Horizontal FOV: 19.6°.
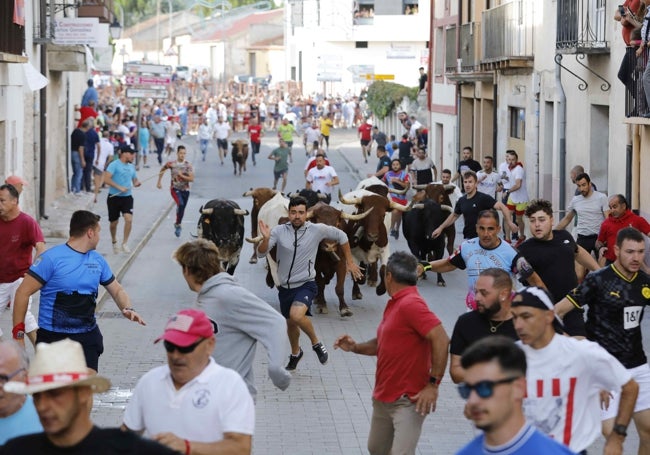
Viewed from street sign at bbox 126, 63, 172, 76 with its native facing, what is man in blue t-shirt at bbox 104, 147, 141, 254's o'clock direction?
The man in blue t-shirt is roughly at 12 o'clock from the street sign.

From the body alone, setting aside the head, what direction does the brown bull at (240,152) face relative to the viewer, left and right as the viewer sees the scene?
facing the viewer

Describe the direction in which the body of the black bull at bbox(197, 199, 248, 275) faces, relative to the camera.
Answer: toward the camera

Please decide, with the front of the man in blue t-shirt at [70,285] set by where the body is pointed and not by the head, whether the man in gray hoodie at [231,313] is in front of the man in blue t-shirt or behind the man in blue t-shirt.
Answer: in front

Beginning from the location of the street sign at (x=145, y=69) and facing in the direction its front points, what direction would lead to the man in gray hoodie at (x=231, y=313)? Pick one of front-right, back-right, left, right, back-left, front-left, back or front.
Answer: front

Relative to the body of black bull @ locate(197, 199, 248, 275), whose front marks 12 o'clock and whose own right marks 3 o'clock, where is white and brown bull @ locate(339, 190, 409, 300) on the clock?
The white and brown bull is roughly at 9 o'clock from the black bull.

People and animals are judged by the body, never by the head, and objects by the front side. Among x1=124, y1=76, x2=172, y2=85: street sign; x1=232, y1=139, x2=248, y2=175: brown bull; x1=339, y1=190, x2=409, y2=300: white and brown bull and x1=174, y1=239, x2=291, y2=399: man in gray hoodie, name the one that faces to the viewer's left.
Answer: the man in gray hoodie

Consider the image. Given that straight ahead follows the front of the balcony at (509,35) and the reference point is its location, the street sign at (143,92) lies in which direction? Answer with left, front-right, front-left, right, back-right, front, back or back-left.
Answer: right

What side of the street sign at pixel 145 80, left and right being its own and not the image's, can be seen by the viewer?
front

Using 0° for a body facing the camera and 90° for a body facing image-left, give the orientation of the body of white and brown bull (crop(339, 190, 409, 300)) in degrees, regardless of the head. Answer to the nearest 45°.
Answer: approximately 0°

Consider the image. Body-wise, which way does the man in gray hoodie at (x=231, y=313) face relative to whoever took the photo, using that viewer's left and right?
facing to the left of the viewer

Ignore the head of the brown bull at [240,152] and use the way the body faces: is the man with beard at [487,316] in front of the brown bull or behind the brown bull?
in front

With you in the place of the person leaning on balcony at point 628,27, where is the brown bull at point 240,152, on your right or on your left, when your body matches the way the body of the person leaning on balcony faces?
on your right

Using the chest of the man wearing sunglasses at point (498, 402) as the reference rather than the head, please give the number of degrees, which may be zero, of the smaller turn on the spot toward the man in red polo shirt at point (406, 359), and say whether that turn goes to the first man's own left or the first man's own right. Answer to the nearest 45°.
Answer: approximately 135° to the first man's own right

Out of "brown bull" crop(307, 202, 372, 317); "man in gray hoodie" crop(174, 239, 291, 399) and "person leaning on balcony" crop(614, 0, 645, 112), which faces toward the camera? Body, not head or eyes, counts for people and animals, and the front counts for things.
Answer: the brown bull

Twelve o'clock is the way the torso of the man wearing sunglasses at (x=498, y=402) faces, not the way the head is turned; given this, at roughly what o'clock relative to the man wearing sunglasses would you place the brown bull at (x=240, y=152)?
The brown bull is roughly at 4 o'clock from the man wearing sunglasses.

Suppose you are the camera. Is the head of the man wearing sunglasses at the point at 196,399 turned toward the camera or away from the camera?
toward the camera

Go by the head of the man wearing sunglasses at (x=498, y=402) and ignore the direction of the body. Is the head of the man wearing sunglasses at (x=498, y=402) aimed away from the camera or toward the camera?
toward the camera
